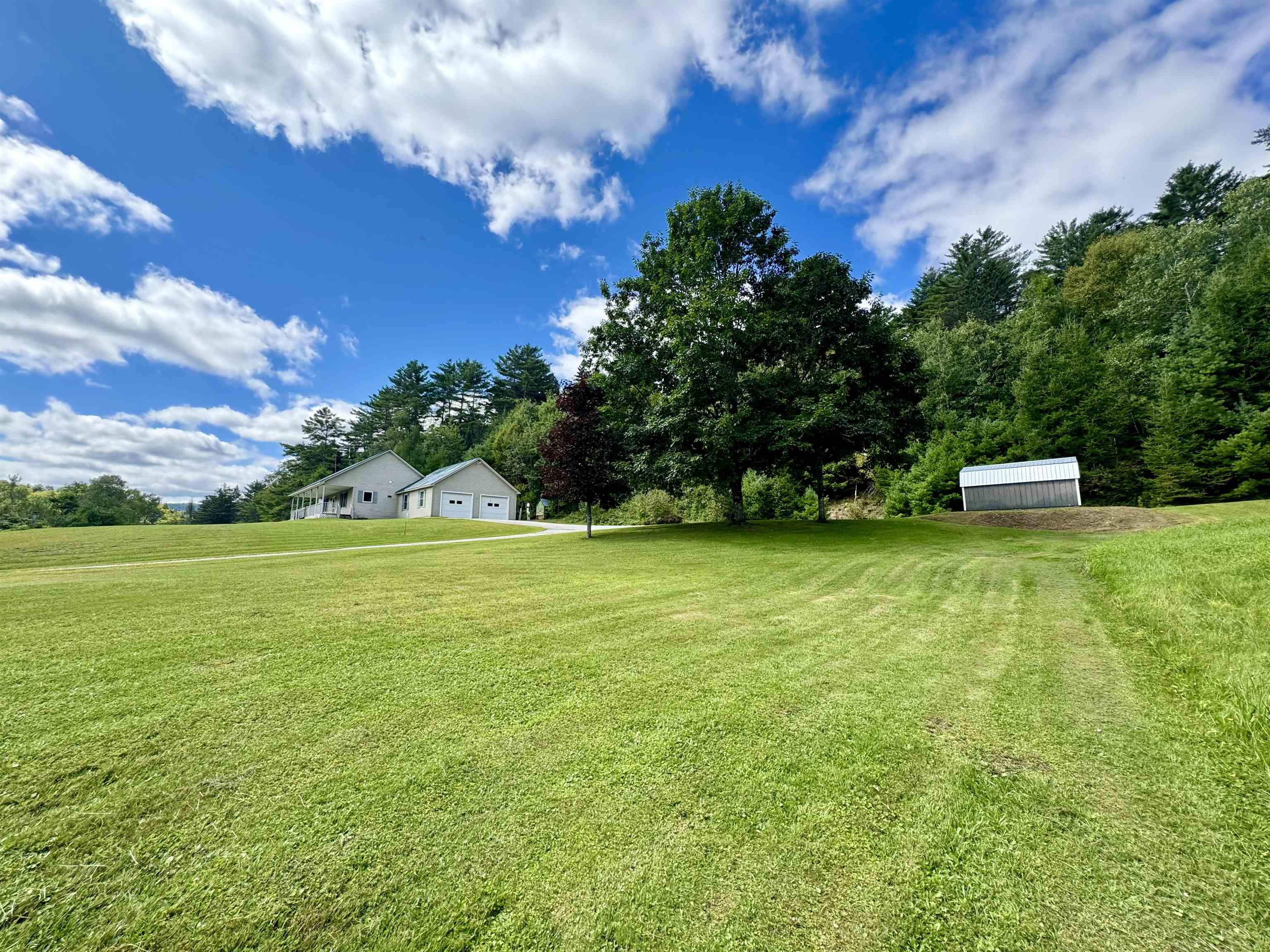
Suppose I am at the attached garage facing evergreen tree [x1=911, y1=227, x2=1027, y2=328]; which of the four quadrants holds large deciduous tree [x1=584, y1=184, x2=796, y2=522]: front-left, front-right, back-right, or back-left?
front-right

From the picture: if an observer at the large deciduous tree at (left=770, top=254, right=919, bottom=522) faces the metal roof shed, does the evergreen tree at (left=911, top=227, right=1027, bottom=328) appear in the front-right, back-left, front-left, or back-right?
front-left

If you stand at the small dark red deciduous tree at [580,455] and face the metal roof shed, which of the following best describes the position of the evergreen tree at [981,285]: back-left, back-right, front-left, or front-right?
front-left

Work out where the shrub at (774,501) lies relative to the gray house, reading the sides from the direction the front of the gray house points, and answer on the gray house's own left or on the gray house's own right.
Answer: on the gray house's own left

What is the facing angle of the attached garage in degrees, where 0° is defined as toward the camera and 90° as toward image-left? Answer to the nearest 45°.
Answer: approximately 315°

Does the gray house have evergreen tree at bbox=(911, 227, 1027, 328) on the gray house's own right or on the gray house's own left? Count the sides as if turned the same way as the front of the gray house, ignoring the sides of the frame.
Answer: on the gray house's own left

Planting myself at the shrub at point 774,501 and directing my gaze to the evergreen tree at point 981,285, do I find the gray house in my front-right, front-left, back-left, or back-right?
back-left

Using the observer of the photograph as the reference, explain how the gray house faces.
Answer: facing the viewer and to the left of the viewer

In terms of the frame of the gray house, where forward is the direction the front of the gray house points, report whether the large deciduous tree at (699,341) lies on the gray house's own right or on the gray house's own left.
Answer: on the gray house's own left
